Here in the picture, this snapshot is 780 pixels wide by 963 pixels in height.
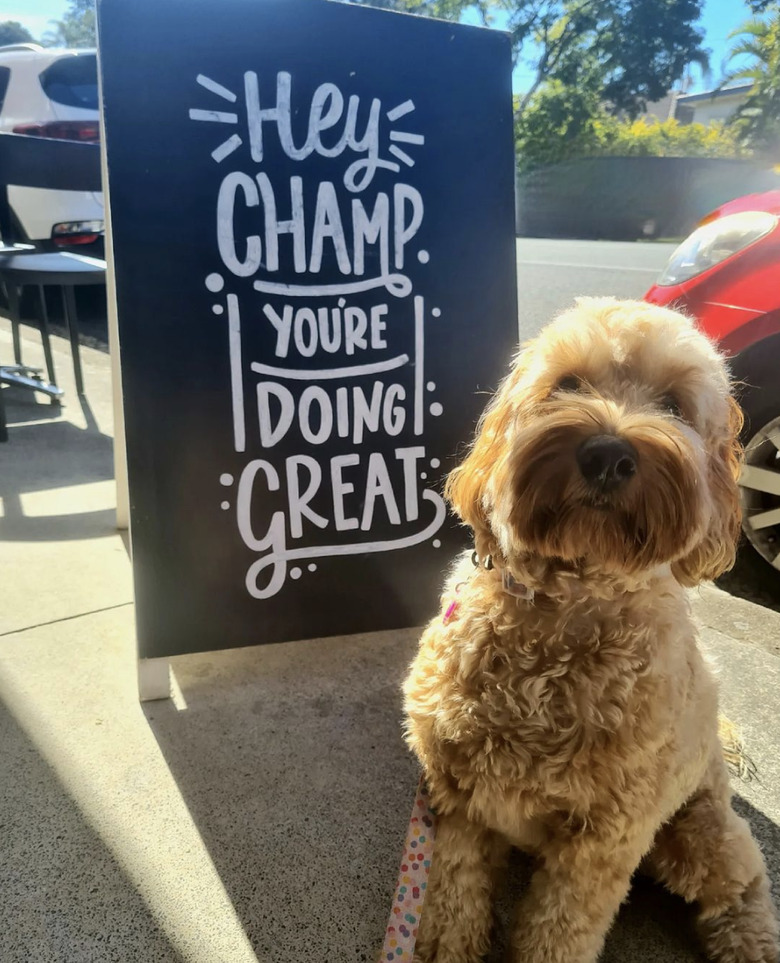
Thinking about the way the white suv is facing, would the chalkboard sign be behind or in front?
behind

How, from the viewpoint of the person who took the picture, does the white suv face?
facing away from the viewer and to the left of the viewer

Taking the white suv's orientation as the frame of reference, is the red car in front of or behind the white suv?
behind

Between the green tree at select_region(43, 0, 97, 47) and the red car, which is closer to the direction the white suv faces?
the green tree

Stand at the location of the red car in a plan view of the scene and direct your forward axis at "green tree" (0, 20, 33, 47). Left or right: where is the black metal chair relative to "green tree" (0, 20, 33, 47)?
left

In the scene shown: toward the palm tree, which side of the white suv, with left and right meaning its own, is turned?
right

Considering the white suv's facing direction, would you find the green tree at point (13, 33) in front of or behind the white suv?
in front

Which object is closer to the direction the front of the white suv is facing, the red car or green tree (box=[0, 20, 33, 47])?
the green tree

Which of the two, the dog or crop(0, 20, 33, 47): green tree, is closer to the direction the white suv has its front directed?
the green tree

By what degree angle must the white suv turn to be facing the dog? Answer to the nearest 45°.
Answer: approximately 135° to its left

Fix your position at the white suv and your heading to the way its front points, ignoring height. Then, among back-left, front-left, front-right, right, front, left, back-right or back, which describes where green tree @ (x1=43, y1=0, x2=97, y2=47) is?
front-right

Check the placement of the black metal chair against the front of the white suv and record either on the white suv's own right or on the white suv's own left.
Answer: on the white suv's own left
